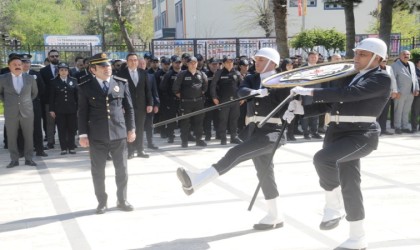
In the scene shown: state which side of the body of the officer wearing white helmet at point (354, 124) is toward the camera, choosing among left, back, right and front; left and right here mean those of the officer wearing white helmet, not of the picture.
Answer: left

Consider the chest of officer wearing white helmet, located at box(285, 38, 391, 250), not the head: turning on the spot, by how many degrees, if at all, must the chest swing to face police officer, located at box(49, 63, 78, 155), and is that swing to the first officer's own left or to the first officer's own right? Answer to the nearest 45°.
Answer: approximately 45° to the first officer's own right

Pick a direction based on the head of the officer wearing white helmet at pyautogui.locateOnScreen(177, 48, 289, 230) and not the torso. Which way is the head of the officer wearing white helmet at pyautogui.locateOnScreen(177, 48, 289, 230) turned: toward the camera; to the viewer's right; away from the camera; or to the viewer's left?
to the viewer's left

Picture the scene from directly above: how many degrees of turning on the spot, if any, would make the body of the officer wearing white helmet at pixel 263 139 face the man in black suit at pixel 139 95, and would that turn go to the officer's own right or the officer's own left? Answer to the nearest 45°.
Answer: approximately 45° to the officer's own right

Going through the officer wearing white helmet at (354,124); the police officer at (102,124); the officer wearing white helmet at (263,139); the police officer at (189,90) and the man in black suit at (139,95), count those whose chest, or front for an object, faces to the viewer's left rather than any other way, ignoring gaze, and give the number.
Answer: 2

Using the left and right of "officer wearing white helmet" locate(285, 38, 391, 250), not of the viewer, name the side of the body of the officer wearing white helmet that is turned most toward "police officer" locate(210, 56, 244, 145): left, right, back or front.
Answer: right

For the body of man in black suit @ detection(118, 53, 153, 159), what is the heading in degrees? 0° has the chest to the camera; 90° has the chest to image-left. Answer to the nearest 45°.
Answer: approximately 0°

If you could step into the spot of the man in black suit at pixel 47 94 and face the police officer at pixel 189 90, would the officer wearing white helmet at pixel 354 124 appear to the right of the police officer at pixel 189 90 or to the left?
right

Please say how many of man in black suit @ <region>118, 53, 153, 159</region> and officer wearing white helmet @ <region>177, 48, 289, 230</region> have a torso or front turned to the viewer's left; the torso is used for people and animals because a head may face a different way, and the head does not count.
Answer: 1

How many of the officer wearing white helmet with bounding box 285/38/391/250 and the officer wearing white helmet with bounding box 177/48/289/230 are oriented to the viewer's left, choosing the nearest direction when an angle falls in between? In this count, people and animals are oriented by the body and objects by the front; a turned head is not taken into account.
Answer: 2

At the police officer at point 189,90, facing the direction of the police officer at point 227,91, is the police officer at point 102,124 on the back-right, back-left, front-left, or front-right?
back-right

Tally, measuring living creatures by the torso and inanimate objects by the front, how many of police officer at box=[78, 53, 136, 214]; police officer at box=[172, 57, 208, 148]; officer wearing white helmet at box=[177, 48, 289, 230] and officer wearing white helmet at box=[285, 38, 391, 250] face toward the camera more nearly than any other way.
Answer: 2

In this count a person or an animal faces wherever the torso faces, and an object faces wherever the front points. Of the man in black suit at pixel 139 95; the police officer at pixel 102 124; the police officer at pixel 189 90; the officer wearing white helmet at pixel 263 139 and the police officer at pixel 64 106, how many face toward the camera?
4

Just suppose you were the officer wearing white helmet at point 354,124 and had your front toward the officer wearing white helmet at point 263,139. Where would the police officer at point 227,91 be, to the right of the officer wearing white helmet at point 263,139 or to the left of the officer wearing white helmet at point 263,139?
right
